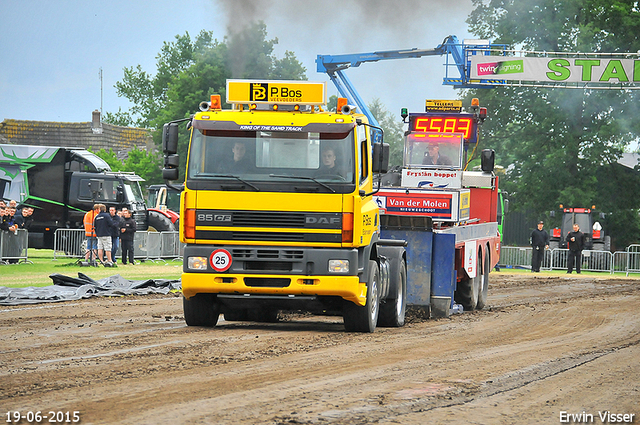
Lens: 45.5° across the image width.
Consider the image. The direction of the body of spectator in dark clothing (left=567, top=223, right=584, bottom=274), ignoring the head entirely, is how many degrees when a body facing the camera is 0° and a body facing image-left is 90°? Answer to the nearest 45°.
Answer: approximately 0°

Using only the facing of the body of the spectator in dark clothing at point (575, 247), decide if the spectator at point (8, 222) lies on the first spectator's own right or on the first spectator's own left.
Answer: on the first spectator's own right

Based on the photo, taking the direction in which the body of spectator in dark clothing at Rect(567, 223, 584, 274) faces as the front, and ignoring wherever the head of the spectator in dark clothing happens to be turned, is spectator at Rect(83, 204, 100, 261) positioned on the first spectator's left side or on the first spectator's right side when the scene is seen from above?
on the first spectator's right side

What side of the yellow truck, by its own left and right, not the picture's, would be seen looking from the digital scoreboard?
back
